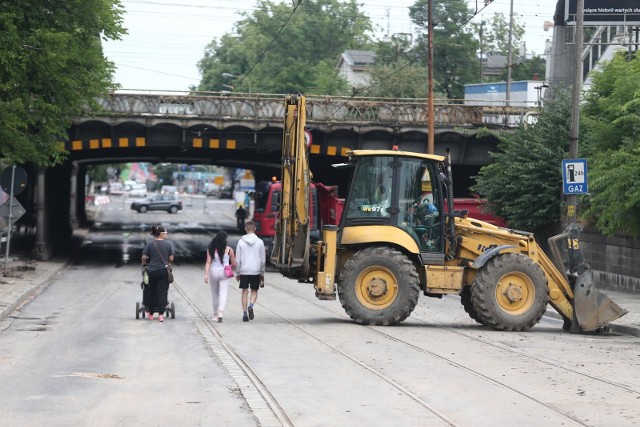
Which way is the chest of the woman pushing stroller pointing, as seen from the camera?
away from the camera

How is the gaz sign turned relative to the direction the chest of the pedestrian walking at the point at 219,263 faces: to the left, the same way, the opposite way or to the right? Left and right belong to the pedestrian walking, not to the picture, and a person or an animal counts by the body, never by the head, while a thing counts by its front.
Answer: the opposite way

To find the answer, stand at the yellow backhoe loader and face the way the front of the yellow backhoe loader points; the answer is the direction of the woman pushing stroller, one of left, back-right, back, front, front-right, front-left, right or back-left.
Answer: back

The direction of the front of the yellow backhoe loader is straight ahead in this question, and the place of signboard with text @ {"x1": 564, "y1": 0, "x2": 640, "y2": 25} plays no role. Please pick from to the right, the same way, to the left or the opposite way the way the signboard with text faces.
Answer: to the right

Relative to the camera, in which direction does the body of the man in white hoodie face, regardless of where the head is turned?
away from the camera

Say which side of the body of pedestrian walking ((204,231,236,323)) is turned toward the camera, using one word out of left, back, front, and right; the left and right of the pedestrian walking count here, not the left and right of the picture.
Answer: back

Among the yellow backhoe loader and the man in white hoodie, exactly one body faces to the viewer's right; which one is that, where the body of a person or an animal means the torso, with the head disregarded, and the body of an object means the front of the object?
the yellow backhoe loader

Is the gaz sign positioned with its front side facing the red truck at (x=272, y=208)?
no

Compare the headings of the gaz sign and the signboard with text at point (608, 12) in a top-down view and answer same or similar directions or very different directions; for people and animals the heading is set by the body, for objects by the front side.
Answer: same or similar directions

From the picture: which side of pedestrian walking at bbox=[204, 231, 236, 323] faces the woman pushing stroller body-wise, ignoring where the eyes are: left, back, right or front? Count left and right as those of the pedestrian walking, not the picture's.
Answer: left

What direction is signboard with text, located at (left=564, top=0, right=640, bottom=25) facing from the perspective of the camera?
toward the camera

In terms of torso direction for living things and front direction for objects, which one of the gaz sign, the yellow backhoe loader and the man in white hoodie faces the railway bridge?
the man in white hoodie

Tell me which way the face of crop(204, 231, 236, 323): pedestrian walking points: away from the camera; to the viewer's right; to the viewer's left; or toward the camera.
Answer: away from the camera

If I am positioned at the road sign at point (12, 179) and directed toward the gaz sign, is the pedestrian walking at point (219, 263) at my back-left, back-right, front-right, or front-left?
front-right

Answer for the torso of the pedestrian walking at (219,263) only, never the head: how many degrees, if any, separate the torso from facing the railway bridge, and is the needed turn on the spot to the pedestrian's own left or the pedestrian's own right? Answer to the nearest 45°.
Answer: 0° — they already face it

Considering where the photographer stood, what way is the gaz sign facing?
facing the viewer

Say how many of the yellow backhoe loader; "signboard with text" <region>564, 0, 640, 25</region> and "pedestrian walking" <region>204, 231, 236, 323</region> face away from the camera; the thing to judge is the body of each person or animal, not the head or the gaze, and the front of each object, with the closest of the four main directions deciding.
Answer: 1

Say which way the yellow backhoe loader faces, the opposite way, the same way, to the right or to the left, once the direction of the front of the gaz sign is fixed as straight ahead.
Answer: to the left

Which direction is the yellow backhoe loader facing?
to the viewer's right

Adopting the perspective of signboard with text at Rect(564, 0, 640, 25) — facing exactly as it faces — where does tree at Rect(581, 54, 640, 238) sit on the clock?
The tree is roughly at 12 o'clock from the signboard with text.

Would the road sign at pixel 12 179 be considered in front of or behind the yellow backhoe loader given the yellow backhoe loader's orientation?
behind
